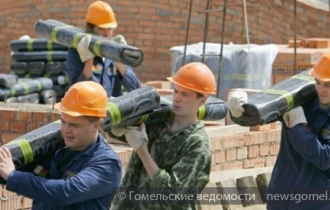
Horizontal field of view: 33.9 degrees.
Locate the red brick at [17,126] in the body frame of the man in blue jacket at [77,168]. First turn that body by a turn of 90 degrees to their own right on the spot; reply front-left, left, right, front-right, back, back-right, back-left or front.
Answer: front-right

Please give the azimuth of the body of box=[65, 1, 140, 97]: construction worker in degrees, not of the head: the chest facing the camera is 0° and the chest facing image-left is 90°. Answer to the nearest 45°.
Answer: approximately 315°

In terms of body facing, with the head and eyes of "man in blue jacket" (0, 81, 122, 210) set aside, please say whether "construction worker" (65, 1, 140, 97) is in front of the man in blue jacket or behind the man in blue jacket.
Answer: behind

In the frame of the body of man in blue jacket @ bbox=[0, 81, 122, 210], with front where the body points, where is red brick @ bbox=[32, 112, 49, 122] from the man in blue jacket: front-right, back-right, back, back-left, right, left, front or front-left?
back-right
